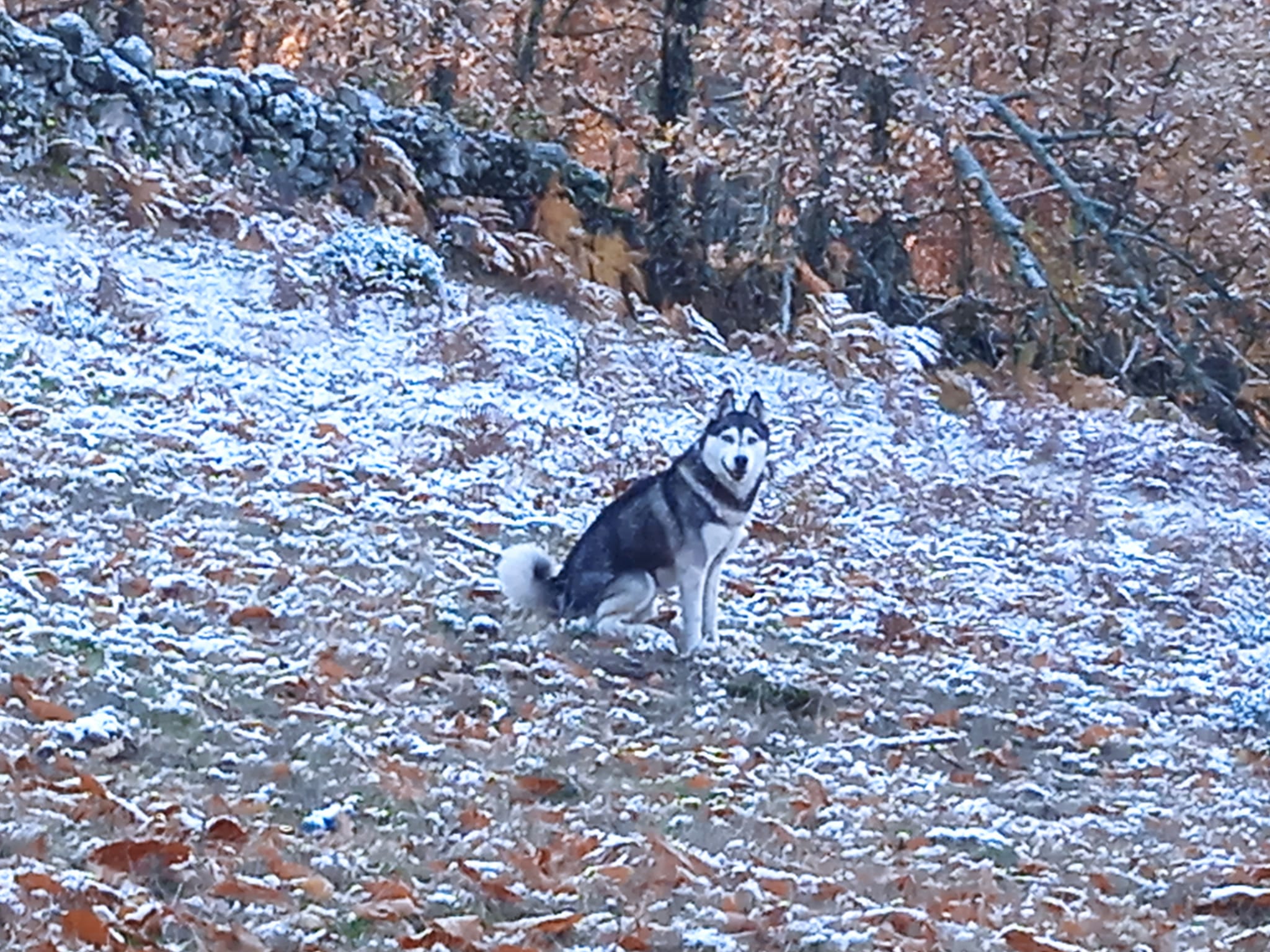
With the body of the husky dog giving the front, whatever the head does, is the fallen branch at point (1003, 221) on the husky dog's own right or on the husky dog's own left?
on the husky dog's own left

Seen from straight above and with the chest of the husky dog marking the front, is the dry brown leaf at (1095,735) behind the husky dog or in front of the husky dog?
in front

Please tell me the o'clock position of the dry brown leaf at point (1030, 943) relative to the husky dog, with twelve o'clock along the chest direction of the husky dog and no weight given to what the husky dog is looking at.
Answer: The dry brown leaf is roughly at 1 o'clock from the husky dog.

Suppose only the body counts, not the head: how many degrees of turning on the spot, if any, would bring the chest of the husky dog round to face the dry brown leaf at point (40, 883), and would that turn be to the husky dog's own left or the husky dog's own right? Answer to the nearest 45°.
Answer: approximately 45° to the husky dog's own right

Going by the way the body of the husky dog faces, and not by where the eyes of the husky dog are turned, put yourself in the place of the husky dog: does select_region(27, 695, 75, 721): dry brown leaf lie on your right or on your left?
on your right

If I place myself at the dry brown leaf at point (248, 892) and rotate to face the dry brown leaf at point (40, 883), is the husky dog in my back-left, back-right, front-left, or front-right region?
back-right

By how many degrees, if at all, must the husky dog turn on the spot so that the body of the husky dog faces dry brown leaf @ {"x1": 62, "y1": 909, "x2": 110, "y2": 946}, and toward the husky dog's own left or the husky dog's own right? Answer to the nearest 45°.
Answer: approximately 45° to the husky dog's own right

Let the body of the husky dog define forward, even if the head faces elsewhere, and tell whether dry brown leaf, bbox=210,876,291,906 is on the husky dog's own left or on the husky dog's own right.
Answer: on the husky dog's own right

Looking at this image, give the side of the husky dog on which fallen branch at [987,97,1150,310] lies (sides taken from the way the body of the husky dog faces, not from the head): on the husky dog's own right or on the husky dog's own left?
on the husky dog's own left

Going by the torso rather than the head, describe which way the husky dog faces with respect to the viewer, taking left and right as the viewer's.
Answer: facing the viewer and to the right of the viewer

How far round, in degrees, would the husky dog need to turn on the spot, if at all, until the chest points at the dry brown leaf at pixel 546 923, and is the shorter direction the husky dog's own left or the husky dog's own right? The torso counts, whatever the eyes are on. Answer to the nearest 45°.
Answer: approximately 45° to the husky dog's own right

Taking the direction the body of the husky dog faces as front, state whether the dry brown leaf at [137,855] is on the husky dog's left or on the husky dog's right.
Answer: on the husky dog's right
